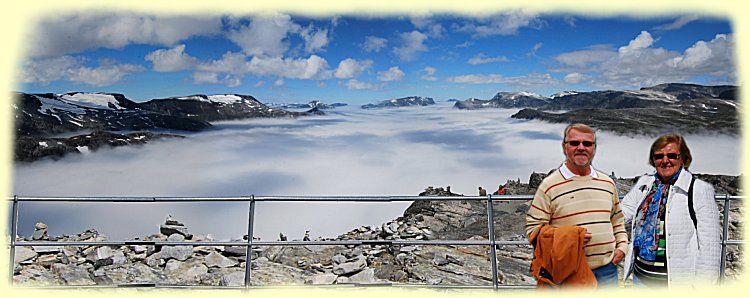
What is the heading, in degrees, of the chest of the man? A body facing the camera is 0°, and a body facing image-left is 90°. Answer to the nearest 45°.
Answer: approximately 0°

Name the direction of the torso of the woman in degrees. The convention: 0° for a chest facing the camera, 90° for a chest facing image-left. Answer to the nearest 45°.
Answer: approximately 45°
